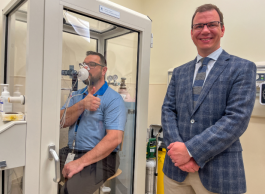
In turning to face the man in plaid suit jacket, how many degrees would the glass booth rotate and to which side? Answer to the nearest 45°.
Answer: approximately 45° to its left

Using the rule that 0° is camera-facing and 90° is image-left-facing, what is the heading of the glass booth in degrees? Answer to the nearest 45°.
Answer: approximately 315°

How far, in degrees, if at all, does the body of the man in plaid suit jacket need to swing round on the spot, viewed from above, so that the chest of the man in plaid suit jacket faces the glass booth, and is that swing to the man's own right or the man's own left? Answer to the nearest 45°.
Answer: approximately 45° to the man's own right

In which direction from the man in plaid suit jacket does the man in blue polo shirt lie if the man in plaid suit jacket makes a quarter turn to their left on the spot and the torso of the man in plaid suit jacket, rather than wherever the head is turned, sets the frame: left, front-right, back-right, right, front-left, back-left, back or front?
back-right

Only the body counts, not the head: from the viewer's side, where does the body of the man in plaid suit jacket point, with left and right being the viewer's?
facing the viewer and to the left of the viewer
